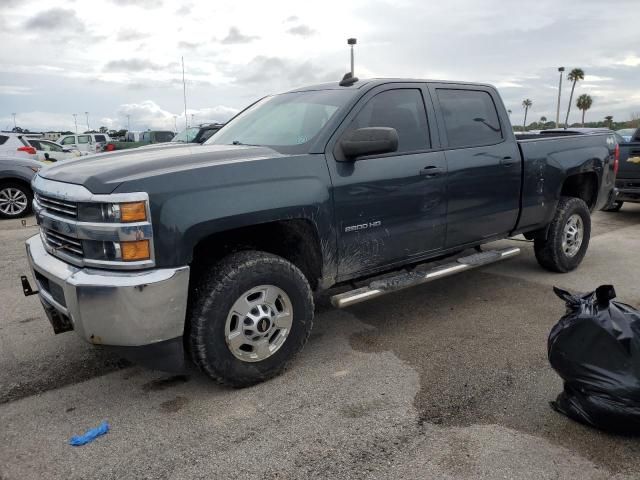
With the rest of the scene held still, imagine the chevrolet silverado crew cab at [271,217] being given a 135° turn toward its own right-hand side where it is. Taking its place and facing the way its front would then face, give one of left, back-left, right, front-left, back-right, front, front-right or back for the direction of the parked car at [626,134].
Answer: front-right

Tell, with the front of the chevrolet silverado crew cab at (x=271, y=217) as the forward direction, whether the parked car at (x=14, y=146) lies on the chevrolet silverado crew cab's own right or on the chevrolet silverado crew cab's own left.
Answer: on the chevrolet silverado crew cab's own right

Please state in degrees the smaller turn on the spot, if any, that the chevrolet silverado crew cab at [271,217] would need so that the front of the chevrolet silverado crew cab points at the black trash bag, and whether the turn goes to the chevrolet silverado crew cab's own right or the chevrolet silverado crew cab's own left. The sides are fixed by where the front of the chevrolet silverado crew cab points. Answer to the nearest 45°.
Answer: approximately 90° to the chevrolet silverado crew cab's own left

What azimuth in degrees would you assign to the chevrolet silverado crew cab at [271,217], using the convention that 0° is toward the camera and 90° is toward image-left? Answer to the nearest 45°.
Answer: approximately 45°

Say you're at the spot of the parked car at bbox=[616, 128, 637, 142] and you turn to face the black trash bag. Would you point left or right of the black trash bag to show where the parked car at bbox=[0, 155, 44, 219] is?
right

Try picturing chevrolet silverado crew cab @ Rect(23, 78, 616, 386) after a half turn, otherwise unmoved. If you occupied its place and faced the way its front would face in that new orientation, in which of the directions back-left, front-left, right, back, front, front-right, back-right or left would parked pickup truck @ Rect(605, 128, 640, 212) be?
front
